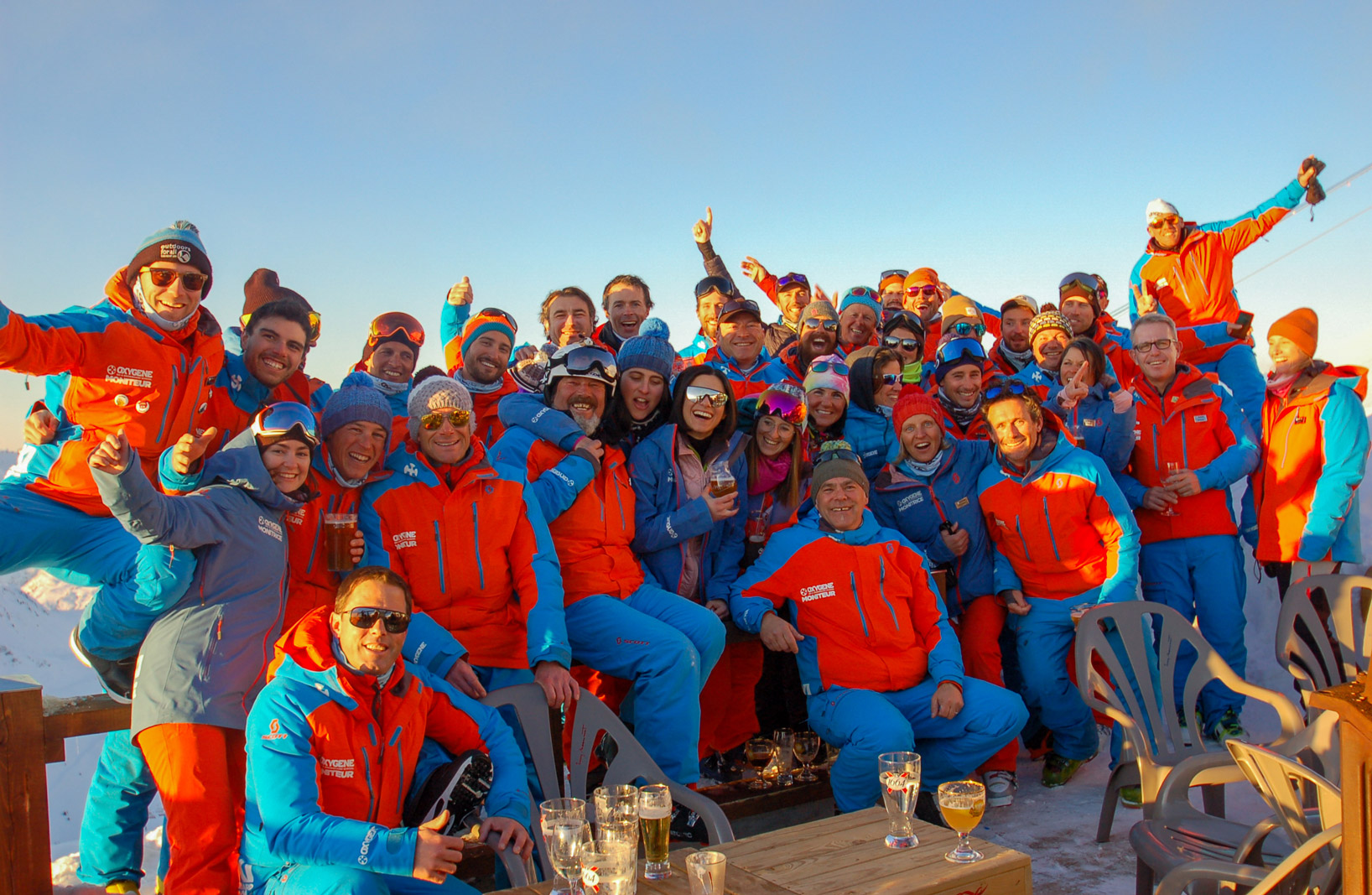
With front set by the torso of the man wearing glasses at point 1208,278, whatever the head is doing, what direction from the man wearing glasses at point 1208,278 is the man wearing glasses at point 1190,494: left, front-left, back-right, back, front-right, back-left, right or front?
front

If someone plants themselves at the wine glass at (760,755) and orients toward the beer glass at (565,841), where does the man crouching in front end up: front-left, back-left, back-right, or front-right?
front-right

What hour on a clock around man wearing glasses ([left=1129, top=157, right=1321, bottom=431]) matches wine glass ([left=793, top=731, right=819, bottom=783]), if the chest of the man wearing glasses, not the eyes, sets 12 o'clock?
The wine glass is roughly at 1 o'clock from the man wearing glasses.

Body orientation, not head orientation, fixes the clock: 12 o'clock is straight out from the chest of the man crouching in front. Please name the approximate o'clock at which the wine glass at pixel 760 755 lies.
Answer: The wine glass is roughly at 9 o'clock from the man crouching in front.

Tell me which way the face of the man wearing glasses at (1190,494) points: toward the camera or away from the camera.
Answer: toward the camera

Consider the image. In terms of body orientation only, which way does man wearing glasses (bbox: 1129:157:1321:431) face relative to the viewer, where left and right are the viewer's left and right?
facing the viewer

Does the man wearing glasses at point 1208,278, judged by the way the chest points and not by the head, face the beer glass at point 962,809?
yes

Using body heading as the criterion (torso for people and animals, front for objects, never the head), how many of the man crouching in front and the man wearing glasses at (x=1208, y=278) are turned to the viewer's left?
0

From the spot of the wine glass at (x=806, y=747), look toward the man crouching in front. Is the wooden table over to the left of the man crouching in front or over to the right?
left
